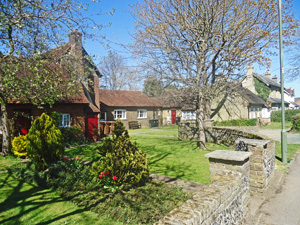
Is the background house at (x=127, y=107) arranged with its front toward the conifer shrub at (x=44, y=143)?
yes

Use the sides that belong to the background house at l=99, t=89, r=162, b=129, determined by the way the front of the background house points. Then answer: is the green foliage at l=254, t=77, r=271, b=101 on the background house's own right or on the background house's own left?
on the background house's own left

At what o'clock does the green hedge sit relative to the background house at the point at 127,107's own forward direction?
The green hedge is roughly at 10 o'clock from the background house.

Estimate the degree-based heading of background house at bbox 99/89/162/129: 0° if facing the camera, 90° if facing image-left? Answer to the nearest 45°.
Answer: approximately 0°
